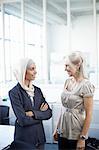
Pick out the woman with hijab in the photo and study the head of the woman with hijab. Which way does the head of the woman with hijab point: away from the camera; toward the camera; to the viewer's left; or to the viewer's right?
to the viewer's right

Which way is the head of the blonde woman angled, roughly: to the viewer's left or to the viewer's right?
to the viewer's left

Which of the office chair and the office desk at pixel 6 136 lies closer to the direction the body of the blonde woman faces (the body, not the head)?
the office desk

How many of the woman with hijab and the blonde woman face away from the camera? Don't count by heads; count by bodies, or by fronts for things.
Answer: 0

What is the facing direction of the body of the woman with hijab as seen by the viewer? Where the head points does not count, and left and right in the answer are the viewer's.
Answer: facing the viewer and to the right of the viewer
